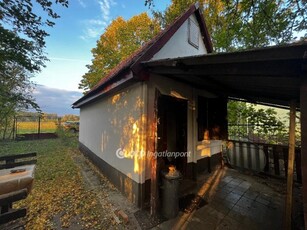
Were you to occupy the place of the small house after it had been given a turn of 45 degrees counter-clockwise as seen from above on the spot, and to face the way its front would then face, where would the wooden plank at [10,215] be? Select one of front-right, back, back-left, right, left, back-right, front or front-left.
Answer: back-right

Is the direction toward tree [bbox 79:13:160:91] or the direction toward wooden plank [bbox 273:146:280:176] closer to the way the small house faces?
the wooden plank

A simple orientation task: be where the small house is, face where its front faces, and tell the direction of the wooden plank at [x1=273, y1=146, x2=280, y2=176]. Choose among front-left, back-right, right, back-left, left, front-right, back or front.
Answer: front-left

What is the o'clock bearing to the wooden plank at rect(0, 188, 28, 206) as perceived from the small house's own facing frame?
The wooden plank is roughly at 3 o'clock from the small house.

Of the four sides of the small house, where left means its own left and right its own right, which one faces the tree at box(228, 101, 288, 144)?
left

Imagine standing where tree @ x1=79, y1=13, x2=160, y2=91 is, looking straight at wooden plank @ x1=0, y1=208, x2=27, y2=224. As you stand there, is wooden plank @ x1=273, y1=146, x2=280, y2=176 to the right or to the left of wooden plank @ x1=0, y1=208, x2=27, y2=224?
left

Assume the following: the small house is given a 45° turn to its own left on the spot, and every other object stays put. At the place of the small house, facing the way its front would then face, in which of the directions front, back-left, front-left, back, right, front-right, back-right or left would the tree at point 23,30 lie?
back

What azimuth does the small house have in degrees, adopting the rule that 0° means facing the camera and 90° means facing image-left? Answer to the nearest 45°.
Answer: approximately 315°
